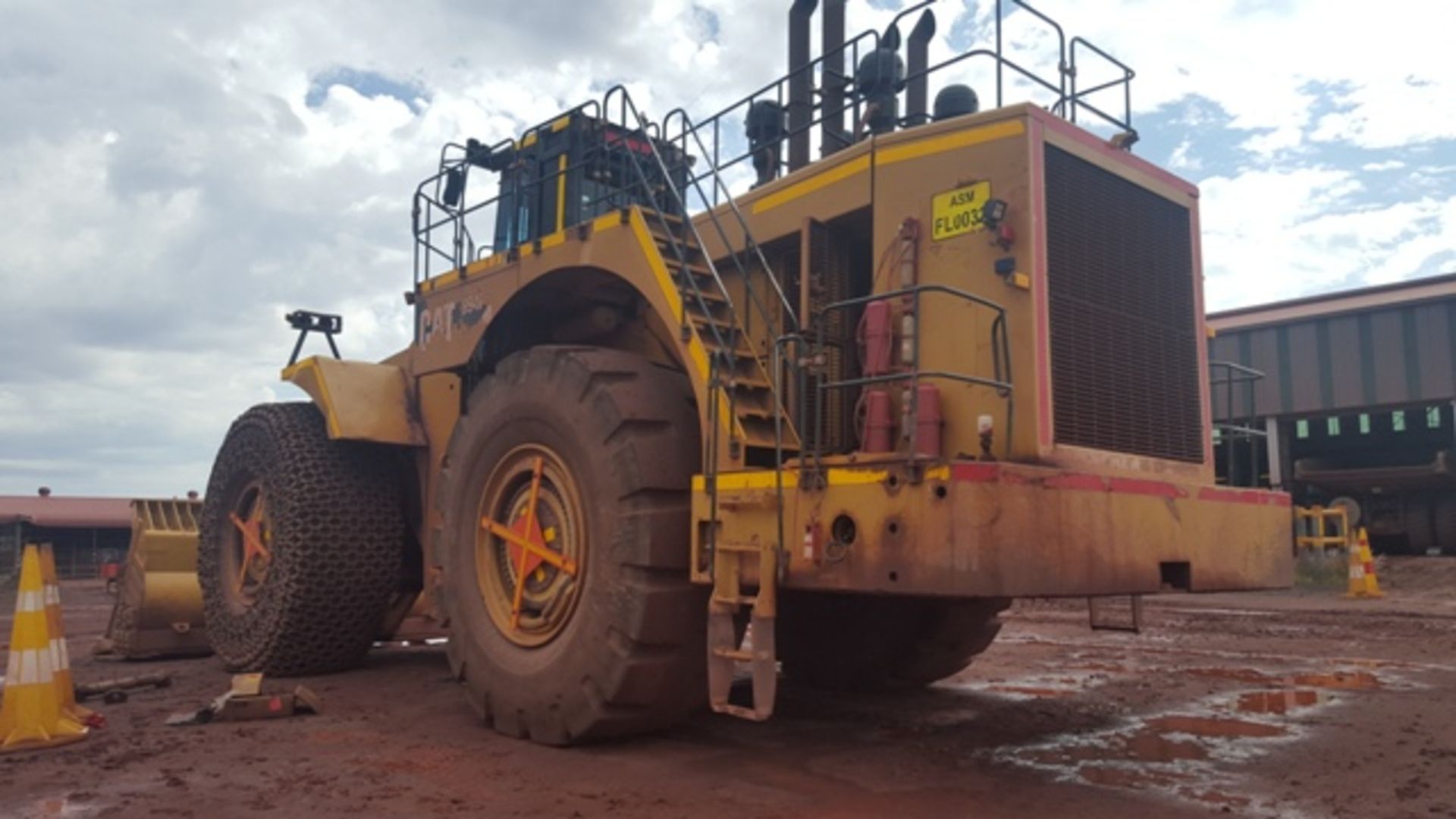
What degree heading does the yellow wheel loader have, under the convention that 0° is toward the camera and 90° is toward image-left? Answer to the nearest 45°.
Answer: approximately 135°

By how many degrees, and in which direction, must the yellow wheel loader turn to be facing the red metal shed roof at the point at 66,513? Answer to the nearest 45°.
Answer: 0° — it already faces it

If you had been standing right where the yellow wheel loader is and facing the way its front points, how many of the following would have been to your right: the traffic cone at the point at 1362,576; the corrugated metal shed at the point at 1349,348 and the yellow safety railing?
3

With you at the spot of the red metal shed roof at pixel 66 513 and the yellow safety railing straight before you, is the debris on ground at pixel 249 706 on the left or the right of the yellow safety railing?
right

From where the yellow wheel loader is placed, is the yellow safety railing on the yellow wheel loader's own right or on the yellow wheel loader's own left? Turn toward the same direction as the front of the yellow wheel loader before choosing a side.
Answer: on the yellow wheel loader's own right

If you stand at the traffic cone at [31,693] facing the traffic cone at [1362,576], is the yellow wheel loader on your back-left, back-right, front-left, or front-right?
front-right

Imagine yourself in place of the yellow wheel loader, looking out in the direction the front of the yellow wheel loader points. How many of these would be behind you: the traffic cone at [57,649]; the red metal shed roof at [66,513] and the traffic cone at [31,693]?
0

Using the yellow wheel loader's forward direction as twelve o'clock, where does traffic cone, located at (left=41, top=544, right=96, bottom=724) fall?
The traffic cone is roughly at 11 o'clock from the yellow wheel loader.

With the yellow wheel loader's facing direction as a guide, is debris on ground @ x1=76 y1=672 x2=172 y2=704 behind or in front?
in front

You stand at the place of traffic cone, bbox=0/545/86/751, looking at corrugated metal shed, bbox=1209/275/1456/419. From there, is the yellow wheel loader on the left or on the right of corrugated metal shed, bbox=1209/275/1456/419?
right

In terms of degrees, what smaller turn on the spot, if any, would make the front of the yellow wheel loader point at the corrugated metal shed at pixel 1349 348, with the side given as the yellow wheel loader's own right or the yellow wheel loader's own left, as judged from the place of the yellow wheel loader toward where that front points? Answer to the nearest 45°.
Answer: approximately 90° to the yellow wheel loader's own right

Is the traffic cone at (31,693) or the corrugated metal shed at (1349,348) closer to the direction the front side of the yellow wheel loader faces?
the traffic cone

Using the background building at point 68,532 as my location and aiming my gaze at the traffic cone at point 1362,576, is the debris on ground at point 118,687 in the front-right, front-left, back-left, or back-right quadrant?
front-right

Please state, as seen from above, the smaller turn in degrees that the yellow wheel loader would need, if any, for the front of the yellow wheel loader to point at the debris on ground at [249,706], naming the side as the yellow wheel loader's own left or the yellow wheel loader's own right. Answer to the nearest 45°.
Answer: approximately 45° to the yellow wheel loader's own left

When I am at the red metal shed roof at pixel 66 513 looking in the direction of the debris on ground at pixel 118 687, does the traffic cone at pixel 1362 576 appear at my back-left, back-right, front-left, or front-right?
front-left

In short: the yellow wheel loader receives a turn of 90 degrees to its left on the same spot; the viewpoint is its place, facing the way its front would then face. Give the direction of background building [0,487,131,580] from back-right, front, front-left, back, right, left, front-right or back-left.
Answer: right

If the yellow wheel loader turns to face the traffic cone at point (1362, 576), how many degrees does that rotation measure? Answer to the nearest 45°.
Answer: approximately 90° to its right

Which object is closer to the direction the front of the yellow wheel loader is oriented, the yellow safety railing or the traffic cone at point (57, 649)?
the traffic cone
